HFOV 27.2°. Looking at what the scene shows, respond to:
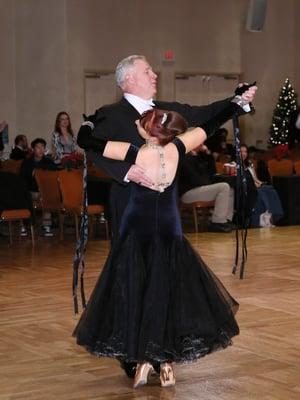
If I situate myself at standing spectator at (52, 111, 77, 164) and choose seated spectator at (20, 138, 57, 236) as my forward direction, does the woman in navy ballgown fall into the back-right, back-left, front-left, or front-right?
front-left

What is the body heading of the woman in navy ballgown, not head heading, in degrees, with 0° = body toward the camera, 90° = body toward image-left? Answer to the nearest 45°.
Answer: approximately 180°

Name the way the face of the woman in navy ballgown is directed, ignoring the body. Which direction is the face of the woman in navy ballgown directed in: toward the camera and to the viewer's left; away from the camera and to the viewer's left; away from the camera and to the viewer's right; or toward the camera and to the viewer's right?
away from the camera and to the viewer's left

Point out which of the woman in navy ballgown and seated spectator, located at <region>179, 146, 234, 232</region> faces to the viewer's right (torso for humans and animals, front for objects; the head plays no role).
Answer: the seated spectator

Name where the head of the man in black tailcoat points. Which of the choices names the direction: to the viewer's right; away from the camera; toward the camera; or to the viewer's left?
to the viewer's right

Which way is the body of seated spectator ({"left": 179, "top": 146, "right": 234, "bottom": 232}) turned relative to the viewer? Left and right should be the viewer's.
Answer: facing to the right of the viewer

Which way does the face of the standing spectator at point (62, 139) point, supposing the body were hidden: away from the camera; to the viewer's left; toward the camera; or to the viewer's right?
toward the camera

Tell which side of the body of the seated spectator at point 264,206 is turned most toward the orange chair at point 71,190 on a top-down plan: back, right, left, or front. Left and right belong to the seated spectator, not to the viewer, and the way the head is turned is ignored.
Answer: right

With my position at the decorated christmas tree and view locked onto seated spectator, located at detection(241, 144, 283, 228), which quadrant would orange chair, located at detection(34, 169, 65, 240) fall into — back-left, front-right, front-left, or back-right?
front-right

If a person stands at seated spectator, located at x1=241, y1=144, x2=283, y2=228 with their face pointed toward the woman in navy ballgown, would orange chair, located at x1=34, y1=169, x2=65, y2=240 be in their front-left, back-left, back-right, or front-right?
front-right

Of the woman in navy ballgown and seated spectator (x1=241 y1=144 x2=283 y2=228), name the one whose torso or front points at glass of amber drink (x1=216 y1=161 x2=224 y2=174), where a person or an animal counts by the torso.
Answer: the woman in navy ballgown
